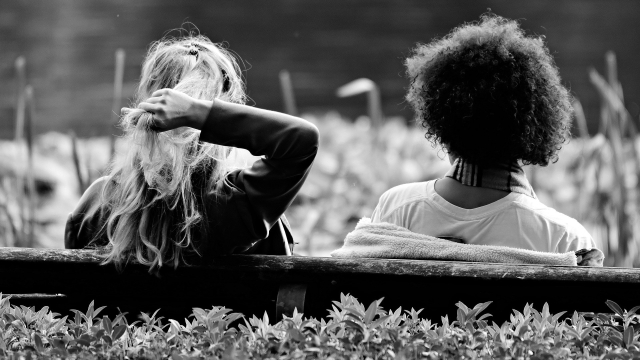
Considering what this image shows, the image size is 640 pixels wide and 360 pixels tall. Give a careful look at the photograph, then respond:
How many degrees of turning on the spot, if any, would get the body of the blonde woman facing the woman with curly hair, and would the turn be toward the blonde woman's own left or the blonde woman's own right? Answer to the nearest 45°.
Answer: approximately 90° to the blonde woman's own right

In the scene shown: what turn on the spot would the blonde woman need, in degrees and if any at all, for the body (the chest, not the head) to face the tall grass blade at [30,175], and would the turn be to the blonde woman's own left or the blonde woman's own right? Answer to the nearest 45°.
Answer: approximately 45° to the blonde woman's own left

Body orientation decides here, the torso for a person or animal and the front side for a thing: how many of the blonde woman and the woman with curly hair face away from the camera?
2

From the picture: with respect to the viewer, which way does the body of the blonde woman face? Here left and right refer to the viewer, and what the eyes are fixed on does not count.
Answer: facing away from the viewer

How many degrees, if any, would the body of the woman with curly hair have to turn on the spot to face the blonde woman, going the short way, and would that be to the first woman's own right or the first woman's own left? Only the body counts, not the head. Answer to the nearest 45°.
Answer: approximately 135° to the first woman's own left

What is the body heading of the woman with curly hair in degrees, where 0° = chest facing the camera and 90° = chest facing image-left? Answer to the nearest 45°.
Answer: approximately 180°

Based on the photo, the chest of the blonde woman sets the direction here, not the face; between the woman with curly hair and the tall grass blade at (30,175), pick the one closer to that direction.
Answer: the tall grass blade

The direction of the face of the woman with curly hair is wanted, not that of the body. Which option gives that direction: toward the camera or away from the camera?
away from the camera

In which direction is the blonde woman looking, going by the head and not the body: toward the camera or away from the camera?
away from the camera
